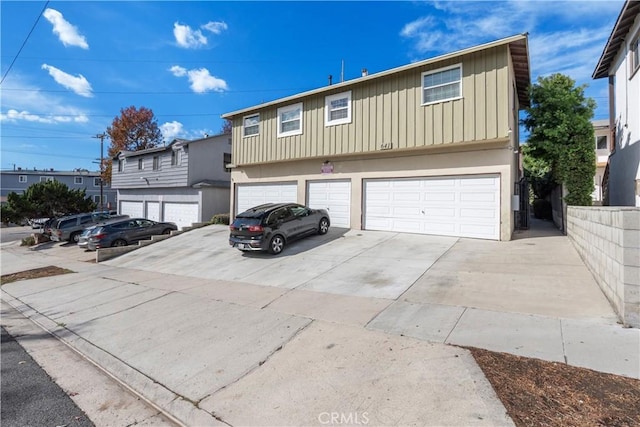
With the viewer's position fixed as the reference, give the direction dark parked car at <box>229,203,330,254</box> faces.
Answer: facing away from the viewer and to the right of the viewer

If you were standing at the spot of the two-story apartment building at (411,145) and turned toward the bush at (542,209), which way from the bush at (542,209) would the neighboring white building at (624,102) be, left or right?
right

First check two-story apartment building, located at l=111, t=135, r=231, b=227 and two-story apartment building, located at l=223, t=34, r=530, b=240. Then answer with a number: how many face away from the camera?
0

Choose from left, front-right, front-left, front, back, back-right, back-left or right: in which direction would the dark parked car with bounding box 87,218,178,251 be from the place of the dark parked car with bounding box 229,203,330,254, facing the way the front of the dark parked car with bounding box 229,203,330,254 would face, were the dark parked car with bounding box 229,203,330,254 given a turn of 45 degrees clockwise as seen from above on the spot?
back-left

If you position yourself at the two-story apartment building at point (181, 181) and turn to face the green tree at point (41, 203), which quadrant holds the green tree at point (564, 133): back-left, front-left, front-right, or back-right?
back-left

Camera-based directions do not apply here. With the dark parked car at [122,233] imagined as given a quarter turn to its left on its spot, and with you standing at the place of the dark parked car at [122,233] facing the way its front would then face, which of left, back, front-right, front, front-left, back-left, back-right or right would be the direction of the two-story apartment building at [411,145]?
back

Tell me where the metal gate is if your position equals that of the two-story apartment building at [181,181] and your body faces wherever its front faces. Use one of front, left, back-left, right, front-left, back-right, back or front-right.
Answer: left

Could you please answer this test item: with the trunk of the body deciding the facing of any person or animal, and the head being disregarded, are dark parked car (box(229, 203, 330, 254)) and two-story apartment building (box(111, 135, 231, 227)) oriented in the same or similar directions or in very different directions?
very different directions

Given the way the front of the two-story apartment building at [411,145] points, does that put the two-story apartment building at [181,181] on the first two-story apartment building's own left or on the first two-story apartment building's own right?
on the first two-story apartment building's own right

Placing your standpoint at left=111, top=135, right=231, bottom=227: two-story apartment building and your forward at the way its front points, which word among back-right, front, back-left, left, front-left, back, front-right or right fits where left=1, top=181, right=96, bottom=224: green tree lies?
right

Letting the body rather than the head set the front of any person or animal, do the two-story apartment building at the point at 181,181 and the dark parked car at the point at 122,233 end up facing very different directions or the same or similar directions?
very different directions

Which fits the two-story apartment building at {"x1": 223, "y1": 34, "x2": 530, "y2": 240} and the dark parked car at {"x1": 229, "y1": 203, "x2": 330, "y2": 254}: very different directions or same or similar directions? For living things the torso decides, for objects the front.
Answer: very different directions
